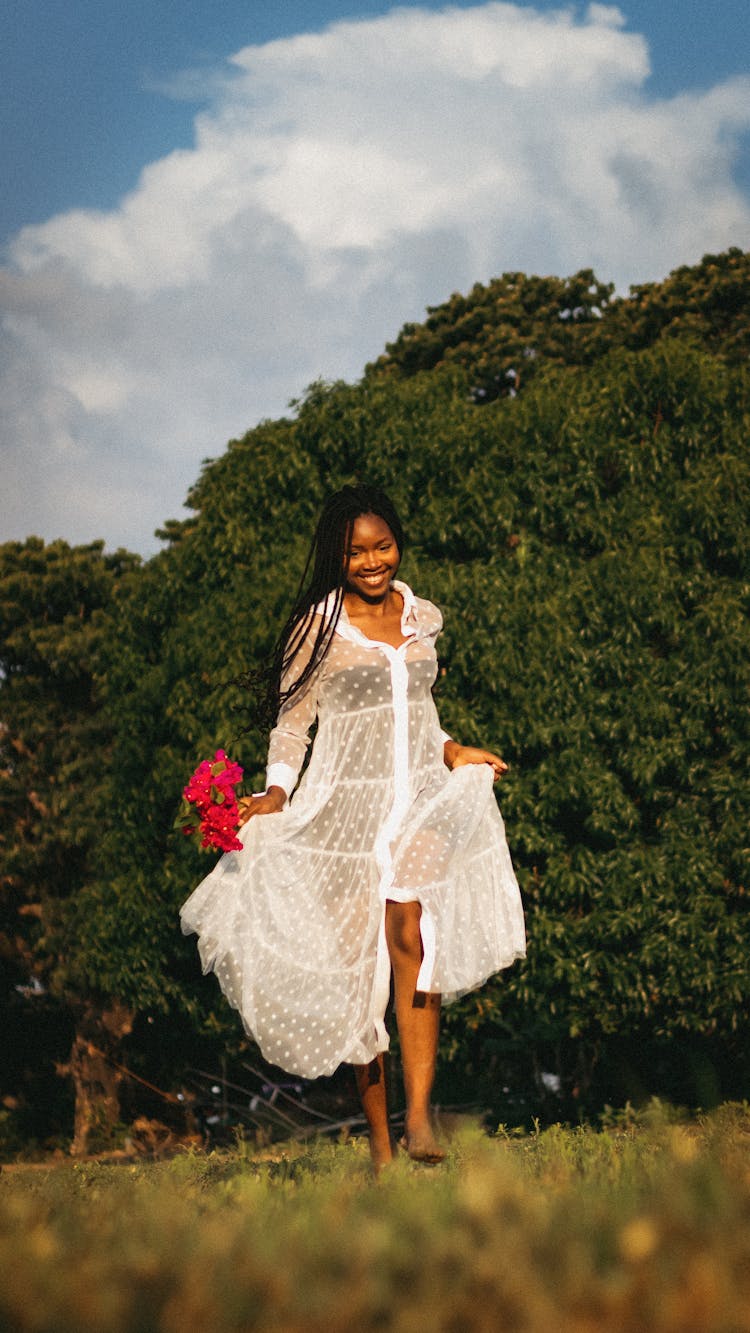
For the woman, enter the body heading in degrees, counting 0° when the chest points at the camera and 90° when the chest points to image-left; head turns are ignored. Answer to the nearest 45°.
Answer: approximately 0°

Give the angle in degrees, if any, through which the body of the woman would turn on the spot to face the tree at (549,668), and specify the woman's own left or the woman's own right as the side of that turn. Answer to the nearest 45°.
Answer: approximately 180°

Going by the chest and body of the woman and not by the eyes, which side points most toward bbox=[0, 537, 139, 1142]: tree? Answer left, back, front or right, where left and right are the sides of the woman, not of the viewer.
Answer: back
